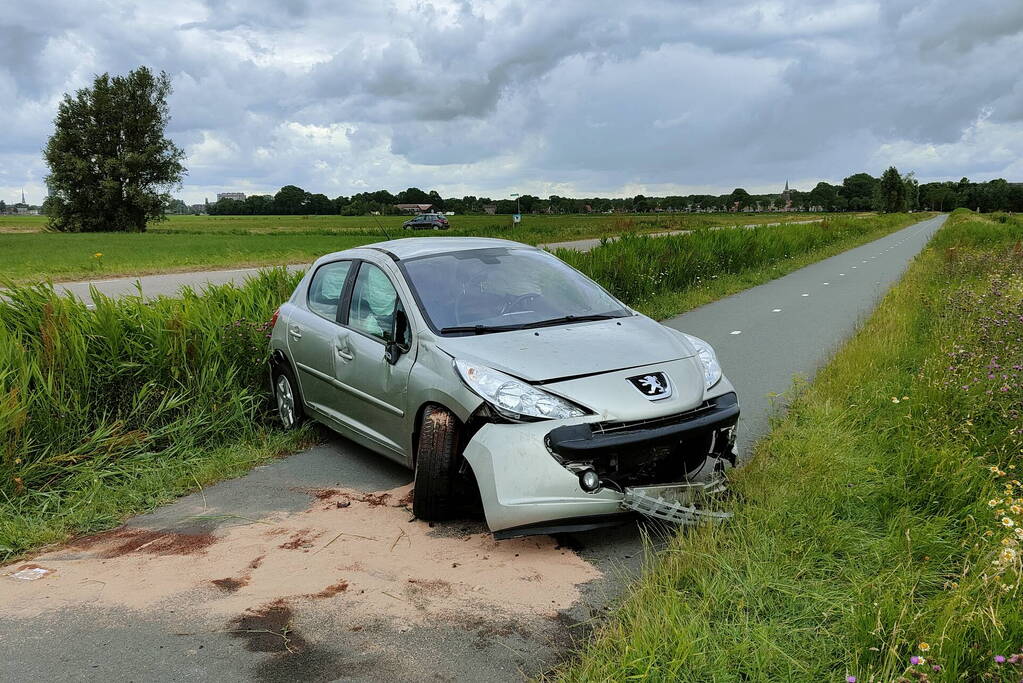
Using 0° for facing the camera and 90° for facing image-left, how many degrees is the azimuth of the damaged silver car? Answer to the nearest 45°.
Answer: approximately 315°
